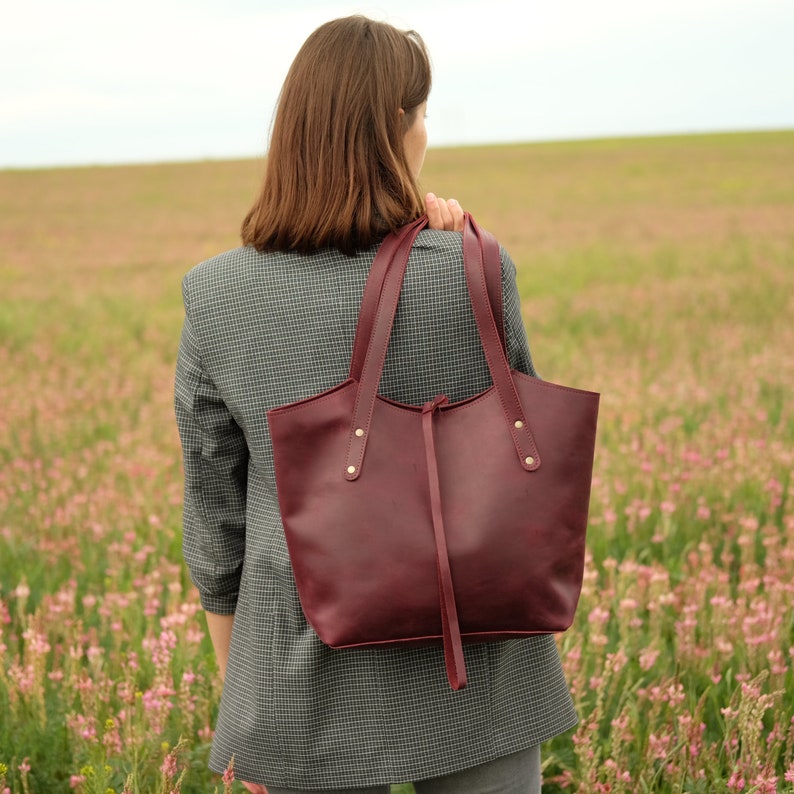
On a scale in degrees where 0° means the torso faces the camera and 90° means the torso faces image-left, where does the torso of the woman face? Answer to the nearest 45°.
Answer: approximately 180°

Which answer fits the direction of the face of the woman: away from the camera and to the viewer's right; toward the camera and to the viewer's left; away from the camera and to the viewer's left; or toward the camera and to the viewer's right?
away from the camera and to the viewer's right
